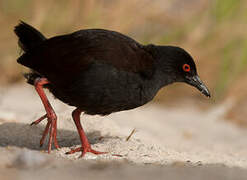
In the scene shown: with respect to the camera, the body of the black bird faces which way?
to the viewer's right
